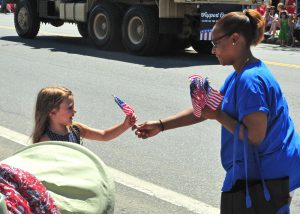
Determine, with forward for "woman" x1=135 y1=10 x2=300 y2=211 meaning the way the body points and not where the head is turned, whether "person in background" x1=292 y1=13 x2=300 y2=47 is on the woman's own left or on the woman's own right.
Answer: on the woman's own right

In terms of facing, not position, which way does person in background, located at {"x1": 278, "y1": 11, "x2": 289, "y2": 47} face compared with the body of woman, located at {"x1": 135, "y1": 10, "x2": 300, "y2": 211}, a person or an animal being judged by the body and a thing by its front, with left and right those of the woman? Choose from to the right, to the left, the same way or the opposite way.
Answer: to the left

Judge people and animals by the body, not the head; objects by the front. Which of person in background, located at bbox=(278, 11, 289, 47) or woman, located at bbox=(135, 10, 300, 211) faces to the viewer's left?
the woman

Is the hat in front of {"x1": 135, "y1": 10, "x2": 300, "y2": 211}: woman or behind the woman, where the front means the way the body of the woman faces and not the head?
in front

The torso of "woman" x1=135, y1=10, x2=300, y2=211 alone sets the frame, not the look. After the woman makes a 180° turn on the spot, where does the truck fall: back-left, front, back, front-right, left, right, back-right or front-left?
left

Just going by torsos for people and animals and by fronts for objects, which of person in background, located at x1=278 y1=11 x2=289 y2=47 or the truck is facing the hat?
the person in background

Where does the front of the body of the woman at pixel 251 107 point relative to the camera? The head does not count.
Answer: to the viewer's left

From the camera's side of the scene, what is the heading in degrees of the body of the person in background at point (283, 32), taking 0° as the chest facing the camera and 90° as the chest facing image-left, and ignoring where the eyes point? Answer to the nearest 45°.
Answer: approximately 0°

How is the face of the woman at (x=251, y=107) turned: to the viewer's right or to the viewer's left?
to the viewer's left

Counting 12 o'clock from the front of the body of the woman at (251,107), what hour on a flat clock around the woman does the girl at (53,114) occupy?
The girl is roughly at 1 o'clock from the woman.

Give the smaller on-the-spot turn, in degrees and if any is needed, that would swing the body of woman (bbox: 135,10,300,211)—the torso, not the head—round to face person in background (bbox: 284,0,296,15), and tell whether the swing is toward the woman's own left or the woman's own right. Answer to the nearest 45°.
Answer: approximately 90° to the woman's own right

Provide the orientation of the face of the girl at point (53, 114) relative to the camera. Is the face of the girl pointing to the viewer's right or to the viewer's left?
to the viewer's right
